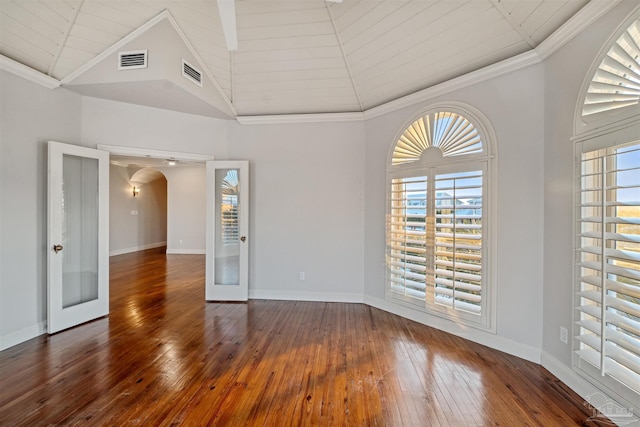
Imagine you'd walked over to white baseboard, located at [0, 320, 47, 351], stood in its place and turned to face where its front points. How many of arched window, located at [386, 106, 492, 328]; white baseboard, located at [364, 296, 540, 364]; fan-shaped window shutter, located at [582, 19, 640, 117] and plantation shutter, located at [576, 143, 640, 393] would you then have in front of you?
4

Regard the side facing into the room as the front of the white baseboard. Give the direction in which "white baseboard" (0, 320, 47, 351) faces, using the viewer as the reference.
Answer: facing the viewer and to the right of the viewer

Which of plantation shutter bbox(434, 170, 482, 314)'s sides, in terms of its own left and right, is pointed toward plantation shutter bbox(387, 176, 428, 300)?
right

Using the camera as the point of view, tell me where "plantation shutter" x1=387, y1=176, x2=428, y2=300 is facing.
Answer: facing the viewer and to the left of the viewer

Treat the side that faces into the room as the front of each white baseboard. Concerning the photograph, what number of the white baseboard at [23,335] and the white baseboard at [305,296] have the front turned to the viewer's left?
0

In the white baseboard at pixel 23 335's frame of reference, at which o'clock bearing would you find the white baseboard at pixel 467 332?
the white baseboard at pixel 467 332 is roughly at 12 o'clock from the white baseboard at pixel 23 335.

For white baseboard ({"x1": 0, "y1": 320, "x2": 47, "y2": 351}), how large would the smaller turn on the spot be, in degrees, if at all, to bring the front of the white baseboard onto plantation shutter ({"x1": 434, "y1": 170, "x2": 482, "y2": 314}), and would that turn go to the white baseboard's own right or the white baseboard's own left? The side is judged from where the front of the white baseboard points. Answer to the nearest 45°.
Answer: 0° — it already faces it

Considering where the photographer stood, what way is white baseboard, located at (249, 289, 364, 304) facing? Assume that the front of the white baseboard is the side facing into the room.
facing the viewer

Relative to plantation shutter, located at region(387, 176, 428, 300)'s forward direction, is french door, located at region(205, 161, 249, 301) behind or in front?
in front

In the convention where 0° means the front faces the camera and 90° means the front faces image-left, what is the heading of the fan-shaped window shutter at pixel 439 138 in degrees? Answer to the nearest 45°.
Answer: approximately 45°

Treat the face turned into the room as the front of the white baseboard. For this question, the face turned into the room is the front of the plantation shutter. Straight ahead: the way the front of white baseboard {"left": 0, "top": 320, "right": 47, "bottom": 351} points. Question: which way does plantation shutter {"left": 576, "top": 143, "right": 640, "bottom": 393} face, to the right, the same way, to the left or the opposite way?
the opposite way

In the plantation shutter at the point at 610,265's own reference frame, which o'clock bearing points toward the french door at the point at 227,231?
The french door is roughly at 1 o'clock from the plantation shutter.

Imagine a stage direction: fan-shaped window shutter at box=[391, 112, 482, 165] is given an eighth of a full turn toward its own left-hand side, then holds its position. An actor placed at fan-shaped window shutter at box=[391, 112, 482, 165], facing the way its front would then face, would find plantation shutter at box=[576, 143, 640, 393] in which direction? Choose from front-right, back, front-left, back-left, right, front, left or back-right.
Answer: front-left
